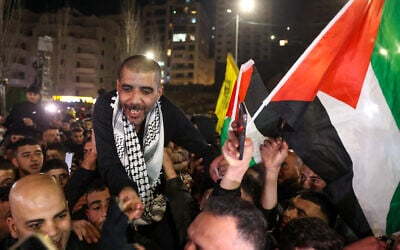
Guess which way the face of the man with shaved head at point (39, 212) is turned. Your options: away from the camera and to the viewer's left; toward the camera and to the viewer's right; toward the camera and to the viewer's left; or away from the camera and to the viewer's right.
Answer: toward the camera and to the viewer's right
